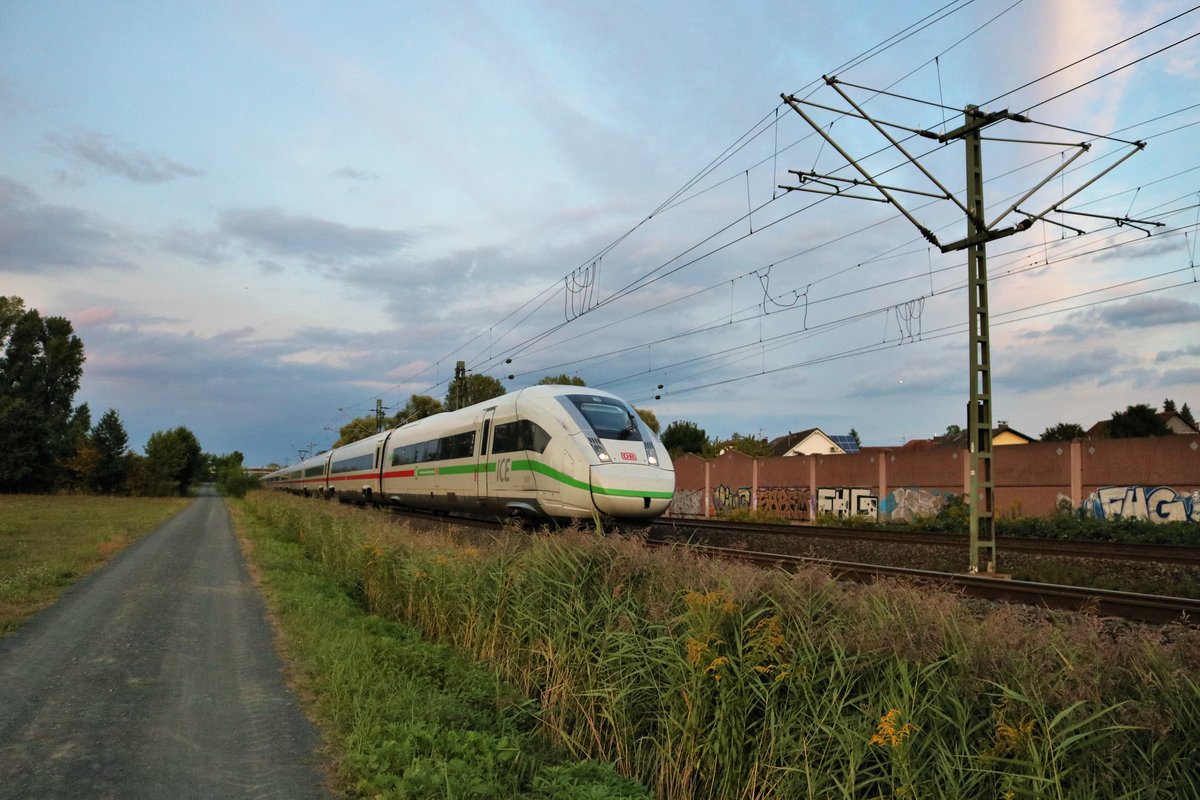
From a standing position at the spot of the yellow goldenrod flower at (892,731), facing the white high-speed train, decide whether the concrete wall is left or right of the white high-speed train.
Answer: right

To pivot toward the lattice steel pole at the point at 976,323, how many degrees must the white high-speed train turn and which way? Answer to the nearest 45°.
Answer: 0° — it already faces it

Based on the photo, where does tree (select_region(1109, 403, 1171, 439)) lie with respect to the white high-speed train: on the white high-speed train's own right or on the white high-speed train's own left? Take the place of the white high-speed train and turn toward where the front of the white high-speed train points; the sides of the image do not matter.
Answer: on the white high-speed train's own left

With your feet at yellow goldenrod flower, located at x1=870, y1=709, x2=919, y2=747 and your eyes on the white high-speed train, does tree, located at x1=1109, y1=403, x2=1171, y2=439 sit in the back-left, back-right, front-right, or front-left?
front-right

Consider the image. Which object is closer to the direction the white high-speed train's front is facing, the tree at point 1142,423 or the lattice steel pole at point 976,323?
the lattice steel pole

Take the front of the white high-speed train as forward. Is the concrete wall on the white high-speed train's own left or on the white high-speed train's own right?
on the white high-speed train's own left

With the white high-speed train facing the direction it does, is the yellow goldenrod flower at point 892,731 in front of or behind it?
in front

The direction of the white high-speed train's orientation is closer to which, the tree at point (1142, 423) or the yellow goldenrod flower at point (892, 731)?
the yellow goldenrod flower

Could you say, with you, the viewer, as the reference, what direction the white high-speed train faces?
facing the viewer and to the right of the viewer
